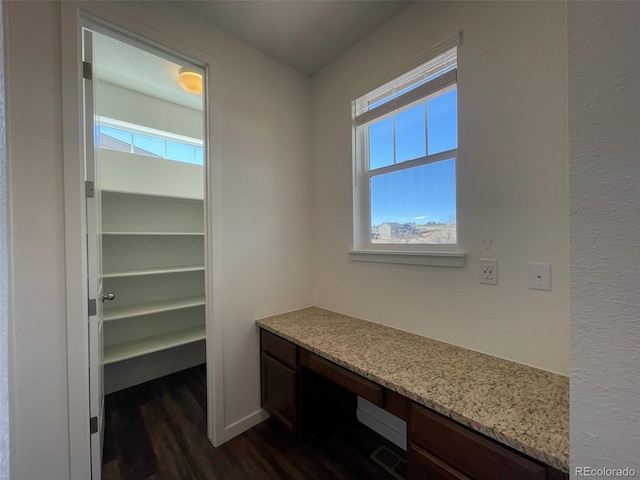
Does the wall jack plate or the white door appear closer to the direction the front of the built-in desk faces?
the white door

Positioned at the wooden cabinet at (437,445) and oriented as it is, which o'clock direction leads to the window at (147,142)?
The window is roughly at 2 o'clock from the wooden cabinet.

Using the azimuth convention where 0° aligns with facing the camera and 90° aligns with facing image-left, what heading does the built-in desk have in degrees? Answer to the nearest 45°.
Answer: approximately 45°

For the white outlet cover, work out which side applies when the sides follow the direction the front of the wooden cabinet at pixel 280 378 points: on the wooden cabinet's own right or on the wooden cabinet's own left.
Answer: on the wooden cabinet's own left

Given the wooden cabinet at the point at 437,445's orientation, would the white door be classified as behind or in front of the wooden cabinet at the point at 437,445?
in front

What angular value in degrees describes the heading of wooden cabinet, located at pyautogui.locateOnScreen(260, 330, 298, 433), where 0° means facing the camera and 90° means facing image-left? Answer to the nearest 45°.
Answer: approximately 45°

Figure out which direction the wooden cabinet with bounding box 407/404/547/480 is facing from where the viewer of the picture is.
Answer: facing the viewer and to the left of the viewer

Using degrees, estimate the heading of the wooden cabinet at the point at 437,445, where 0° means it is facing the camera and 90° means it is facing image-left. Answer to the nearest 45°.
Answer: approximately 45°

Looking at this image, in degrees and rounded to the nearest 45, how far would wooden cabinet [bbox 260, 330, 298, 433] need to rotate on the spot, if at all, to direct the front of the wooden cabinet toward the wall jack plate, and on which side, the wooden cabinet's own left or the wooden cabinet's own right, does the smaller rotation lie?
approximately 90° to the wooden cabinet's own left
